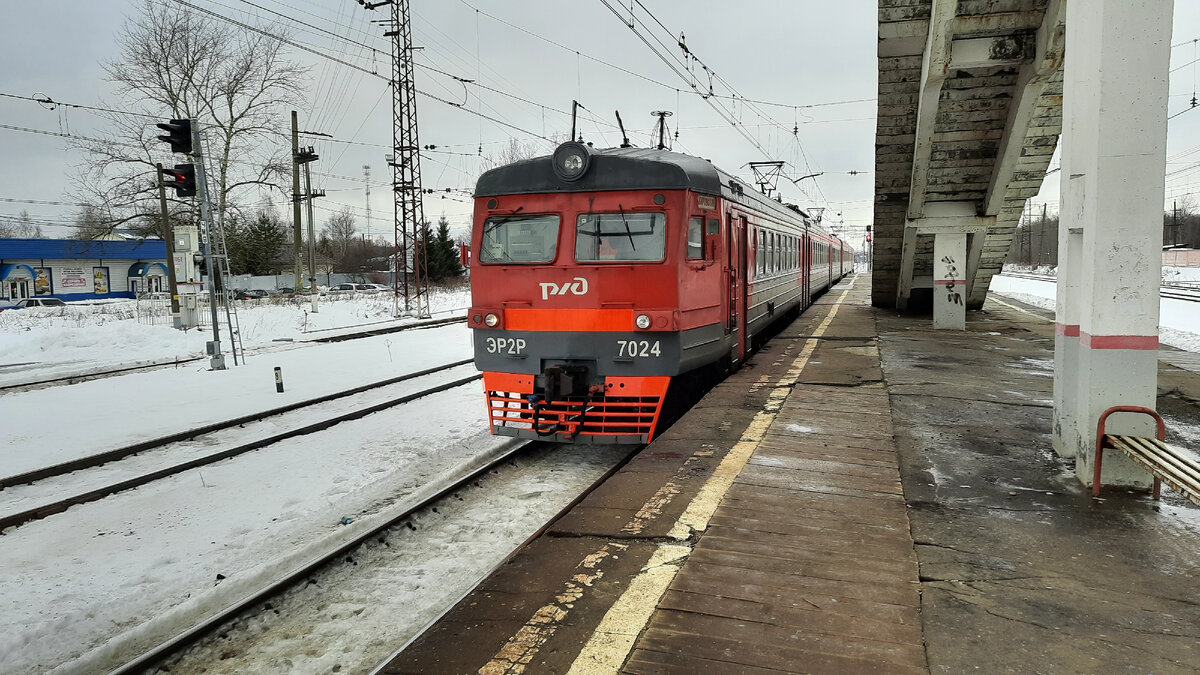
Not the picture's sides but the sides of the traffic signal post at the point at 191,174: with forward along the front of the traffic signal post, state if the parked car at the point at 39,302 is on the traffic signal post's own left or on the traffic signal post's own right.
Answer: on the traffic signal post's own right

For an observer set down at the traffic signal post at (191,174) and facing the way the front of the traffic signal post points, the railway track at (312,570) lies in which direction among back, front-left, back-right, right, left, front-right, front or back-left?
front-left

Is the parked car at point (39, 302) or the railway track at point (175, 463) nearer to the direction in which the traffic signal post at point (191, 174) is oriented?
the railway track

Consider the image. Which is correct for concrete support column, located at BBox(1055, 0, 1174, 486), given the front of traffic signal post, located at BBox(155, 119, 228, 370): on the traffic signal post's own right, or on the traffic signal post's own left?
on the traffic signal post's own left

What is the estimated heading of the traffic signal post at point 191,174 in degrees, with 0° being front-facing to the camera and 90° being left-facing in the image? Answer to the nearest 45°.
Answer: approximately 45°

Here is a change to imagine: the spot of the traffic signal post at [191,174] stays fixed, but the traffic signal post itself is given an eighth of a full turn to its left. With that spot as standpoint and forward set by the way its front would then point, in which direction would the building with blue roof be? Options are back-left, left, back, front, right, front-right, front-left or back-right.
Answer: back

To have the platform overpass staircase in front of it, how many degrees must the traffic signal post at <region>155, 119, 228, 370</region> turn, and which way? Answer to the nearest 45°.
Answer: approximately 90° to its left

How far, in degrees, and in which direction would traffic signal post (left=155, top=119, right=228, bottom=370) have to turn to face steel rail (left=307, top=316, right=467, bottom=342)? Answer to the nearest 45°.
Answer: approximately 180°

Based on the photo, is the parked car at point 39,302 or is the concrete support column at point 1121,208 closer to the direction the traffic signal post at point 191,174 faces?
the concrete support column

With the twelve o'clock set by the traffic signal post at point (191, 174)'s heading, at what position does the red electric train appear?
The red electric train is roughly at 10 o'clock from the traffic signal post.
